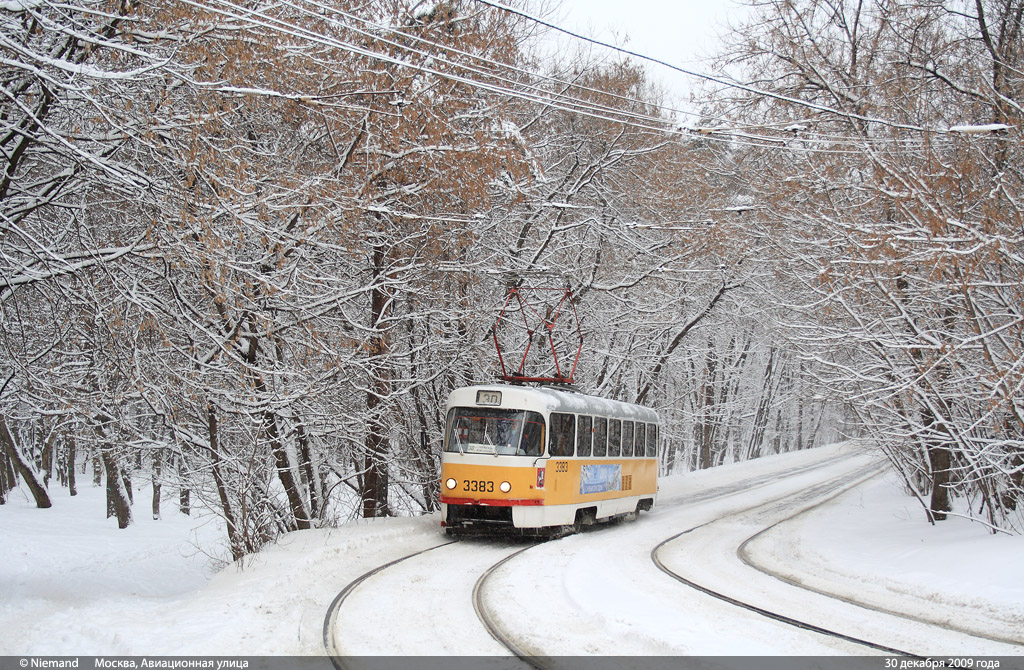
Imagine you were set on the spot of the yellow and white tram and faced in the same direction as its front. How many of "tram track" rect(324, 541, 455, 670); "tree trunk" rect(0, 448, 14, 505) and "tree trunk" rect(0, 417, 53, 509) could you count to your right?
2

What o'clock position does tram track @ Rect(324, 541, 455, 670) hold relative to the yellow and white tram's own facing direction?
The tram track is roughly at 11 o'clock from the yellow and white tram.

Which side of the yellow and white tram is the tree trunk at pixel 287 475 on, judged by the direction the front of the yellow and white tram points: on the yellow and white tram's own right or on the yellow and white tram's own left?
on the yellow and white tram's own right

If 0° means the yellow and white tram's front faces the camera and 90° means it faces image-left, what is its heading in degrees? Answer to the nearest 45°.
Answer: approximately 45°

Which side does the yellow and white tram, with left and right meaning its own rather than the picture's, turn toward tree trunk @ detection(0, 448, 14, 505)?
right

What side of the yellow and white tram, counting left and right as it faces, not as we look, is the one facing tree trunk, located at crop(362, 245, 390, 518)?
right
